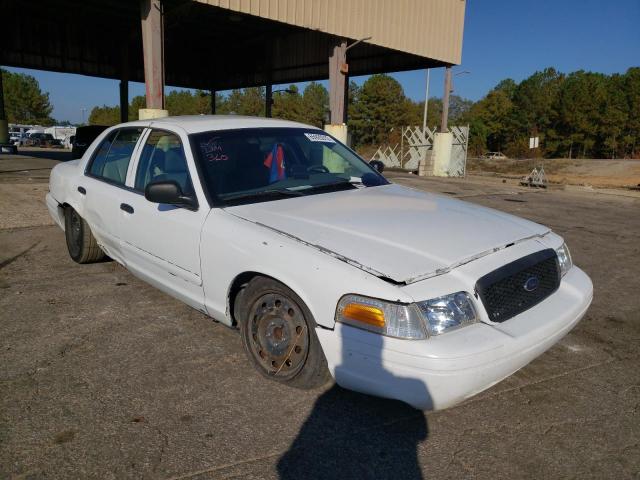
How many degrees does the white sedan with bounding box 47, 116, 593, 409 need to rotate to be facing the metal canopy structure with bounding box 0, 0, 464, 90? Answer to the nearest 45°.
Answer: approximately 135° to its left

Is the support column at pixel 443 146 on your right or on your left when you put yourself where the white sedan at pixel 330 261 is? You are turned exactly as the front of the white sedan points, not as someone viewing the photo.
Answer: on your left

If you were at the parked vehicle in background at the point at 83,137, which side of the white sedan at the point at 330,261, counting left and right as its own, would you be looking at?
back

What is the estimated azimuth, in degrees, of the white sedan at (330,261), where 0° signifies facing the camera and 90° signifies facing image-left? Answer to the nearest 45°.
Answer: approximately 315°

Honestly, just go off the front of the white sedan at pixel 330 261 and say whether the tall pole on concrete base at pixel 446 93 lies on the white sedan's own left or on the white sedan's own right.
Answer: on the white sedan's own left
